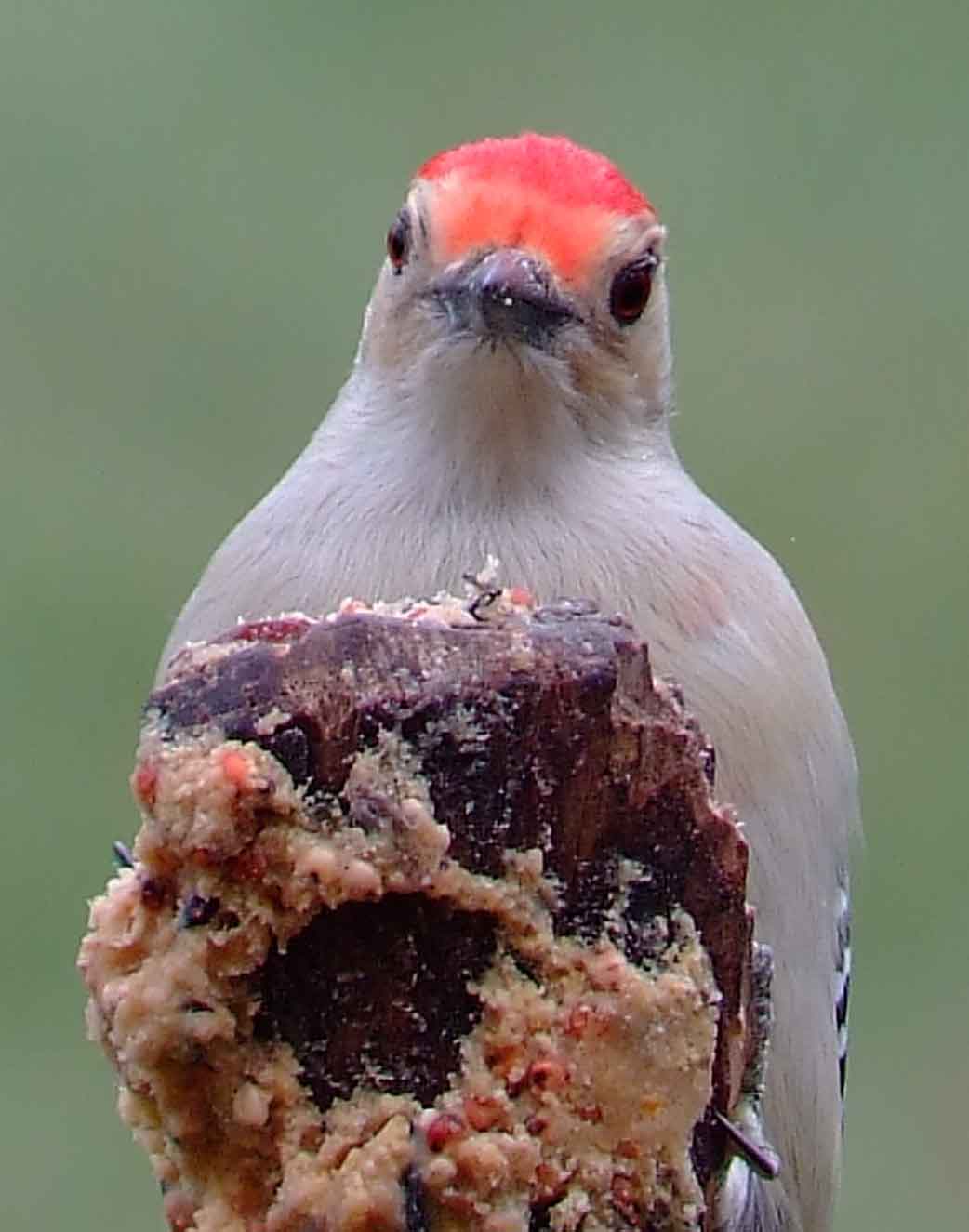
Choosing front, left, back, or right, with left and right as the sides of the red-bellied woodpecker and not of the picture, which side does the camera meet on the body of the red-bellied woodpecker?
front
